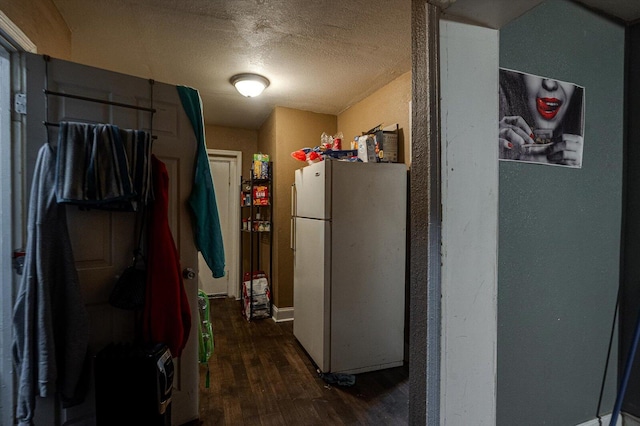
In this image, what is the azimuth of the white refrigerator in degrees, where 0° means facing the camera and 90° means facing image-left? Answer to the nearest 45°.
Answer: approximately 90°

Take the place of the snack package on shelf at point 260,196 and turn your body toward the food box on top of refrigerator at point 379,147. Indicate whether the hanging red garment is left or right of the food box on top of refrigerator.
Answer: right

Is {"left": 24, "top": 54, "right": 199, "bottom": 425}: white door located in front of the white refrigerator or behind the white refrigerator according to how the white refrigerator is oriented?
in front

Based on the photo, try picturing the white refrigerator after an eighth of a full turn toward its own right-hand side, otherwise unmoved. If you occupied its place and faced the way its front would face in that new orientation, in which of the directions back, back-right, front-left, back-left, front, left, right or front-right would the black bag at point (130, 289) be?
left

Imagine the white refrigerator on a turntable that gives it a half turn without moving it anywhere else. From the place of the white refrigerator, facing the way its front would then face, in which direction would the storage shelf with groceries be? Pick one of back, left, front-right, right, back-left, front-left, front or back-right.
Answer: back-left

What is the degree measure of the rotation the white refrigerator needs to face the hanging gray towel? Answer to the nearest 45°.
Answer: approximately 45° to its left

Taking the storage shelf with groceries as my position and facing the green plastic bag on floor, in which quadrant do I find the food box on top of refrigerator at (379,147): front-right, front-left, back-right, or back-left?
front-left

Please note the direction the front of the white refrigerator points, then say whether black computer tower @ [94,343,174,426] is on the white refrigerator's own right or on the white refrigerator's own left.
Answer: on the white refrigerator's own left

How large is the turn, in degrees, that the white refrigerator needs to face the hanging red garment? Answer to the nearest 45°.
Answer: approximately 45° to its left

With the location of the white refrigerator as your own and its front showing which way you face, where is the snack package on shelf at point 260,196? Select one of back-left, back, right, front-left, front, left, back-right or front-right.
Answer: front-right
